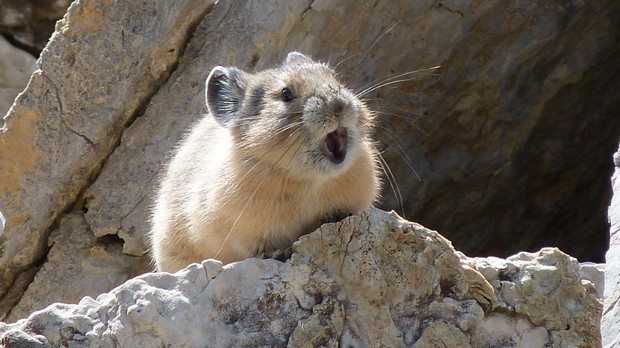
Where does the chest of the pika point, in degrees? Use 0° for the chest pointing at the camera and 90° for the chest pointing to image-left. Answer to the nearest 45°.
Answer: approximately 315°

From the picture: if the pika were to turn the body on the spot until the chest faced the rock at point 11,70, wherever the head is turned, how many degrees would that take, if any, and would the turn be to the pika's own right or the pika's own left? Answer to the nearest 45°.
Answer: approximately 180°

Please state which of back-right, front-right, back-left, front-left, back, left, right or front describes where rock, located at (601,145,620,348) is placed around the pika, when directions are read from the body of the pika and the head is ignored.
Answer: front

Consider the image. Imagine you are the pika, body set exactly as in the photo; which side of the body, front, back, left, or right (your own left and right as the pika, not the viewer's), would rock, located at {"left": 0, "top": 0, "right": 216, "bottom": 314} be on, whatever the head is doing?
back
